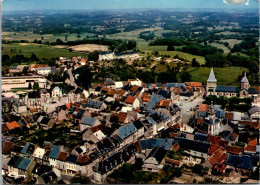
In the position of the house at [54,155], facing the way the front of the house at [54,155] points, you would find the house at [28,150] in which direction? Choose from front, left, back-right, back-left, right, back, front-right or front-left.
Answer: back-right

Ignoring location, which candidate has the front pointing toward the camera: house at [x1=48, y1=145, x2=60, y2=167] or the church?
the house

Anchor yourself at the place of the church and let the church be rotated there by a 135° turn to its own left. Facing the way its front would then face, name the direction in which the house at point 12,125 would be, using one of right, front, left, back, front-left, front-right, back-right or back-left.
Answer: right

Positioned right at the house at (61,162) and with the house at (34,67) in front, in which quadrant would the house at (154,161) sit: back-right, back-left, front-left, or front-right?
back-right

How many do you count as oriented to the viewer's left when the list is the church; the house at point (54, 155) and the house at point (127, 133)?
1

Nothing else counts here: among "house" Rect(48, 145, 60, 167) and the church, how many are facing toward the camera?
1

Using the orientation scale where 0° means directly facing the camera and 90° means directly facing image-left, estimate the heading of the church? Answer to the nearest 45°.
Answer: approximately 90°

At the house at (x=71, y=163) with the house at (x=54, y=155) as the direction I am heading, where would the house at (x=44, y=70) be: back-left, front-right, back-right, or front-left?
front-right

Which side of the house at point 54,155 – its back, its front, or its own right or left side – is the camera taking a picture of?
front

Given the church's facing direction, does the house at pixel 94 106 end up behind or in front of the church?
in front

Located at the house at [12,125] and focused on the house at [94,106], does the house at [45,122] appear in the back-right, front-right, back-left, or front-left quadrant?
front-right

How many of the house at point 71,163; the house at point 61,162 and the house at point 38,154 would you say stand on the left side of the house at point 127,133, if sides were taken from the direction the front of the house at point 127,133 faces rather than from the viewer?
0

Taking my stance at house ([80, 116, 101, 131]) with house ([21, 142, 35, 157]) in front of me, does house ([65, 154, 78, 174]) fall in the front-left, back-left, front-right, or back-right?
front-left
